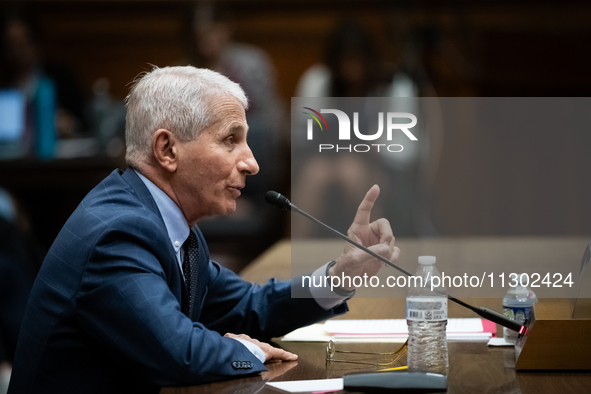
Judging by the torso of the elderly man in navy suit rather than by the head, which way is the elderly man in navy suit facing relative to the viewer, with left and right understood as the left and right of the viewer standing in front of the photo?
facing to the right of the viewer

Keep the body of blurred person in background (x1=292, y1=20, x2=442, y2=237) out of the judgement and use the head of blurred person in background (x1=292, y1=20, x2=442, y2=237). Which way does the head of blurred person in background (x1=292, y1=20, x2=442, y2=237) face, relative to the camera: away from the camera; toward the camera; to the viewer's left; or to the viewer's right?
toward the camera
